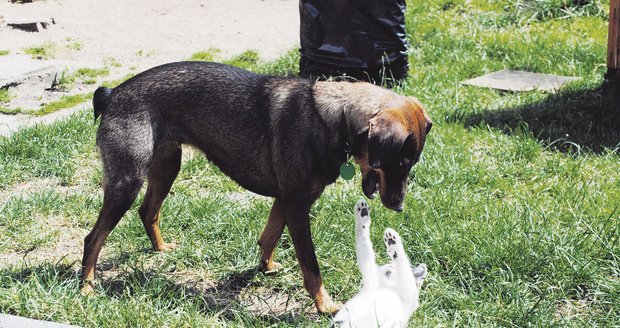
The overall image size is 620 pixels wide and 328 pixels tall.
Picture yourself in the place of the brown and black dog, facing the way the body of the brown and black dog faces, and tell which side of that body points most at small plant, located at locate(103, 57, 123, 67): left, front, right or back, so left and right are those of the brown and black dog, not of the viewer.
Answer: left

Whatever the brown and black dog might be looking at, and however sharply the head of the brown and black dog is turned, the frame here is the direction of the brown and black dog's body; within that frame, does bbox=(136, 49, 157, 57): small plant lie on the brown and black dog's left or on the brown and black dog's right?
on the brown and black dog's left

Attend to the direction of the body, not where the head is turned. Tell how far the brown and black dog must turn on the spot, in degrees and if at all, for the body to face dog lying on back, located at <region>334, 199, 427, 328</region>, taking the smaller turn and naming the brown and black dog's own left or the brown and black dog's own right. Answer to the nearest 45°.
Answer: approximately 45° to the brown and black dog's own right

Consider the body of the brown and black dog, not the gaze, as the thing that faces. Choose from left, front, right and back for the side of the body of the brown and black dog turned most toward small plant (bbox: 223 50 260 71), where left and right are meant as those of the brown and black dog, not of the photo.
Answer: left

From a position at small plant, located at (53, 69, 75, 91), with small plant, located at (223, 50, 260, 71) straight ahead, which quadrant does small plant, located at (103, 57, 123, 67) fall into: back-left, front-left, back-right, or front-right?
front-left

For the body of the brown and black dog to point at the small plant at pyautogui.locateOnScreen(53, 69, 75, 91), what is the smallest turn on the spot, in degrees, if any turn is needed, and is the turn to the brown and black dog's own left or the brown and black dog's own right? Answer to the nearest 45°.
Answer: approximately 135° to the brown and black dog's own left

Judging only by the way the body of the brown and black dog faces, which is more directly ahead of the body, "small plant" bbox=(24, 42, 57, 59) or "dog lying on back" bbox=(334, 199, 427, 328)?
the dog lying on back

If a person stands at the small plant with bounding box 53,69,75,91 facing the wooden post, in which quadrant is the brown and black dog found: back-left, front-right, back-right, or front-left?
front-right

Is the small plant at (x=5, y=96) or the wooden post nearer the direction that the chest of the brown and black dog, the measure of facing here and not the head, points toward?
the wooden post

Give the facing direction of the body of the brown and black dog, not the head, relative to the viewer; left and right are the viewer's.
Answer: facing to the right of the viewer

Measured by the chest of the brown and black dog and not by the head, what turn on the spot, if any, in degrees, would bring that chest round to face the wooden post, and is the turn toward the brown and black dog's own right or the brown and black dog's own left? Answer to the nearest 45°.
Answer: approximately 45° to the brown and black dog's own left

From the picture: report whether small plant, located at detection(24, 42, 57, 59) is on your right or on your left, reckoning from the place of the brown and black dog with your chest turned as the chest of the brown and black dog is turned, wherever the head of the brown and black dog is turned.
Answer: on your left
